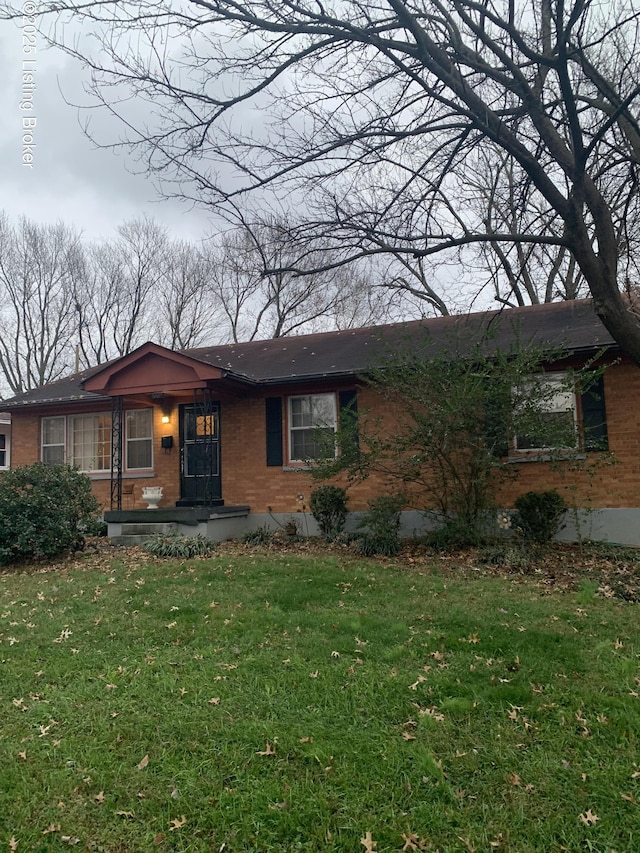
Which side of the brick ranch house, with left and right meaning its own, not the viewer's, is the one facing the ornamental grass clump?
front

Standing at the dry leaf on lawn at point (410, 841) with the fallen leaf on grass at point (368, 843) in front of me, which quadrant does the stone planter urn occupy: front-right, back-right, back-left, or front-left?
front-right

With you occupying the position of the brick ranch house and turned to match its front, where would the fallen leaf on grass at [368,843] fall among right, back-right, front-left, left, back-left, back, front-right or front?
front-left

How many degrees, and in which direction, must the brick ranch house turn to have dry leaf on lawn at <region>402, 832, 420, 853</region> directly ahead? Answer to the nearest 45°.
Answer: approximately 45° to its left

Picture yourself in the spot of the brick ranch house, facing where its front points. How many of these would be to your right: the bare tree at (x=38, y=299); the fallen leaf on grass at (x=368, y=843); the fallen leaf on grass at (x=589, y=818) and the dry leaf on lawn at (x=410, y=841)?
1

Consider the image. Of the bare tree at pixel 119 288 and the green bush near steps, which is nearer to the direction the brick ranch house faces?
the green bush near steps

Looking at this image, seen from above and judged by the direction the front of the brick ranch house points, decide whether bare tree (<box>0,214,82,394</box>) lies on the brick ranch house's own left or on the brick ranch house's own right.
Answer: on the brick ranch house's own right

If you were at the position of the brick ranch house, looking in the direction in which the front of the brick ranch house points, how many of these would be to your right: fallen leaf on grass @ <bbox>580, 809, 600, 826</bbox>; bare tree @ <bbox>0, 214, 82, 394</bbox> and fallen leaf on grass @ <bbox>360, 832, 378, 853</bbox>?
1

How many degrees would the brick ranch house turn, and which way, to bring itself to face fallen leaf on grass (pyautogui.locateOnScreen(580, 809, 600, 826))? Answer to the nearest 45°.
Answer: approximately 45° to its left

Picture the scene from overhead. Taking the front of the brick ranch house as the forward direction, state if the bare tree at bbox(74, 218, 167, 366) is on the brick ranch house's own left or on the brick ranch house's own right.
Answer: on the brick ranch house's own right
